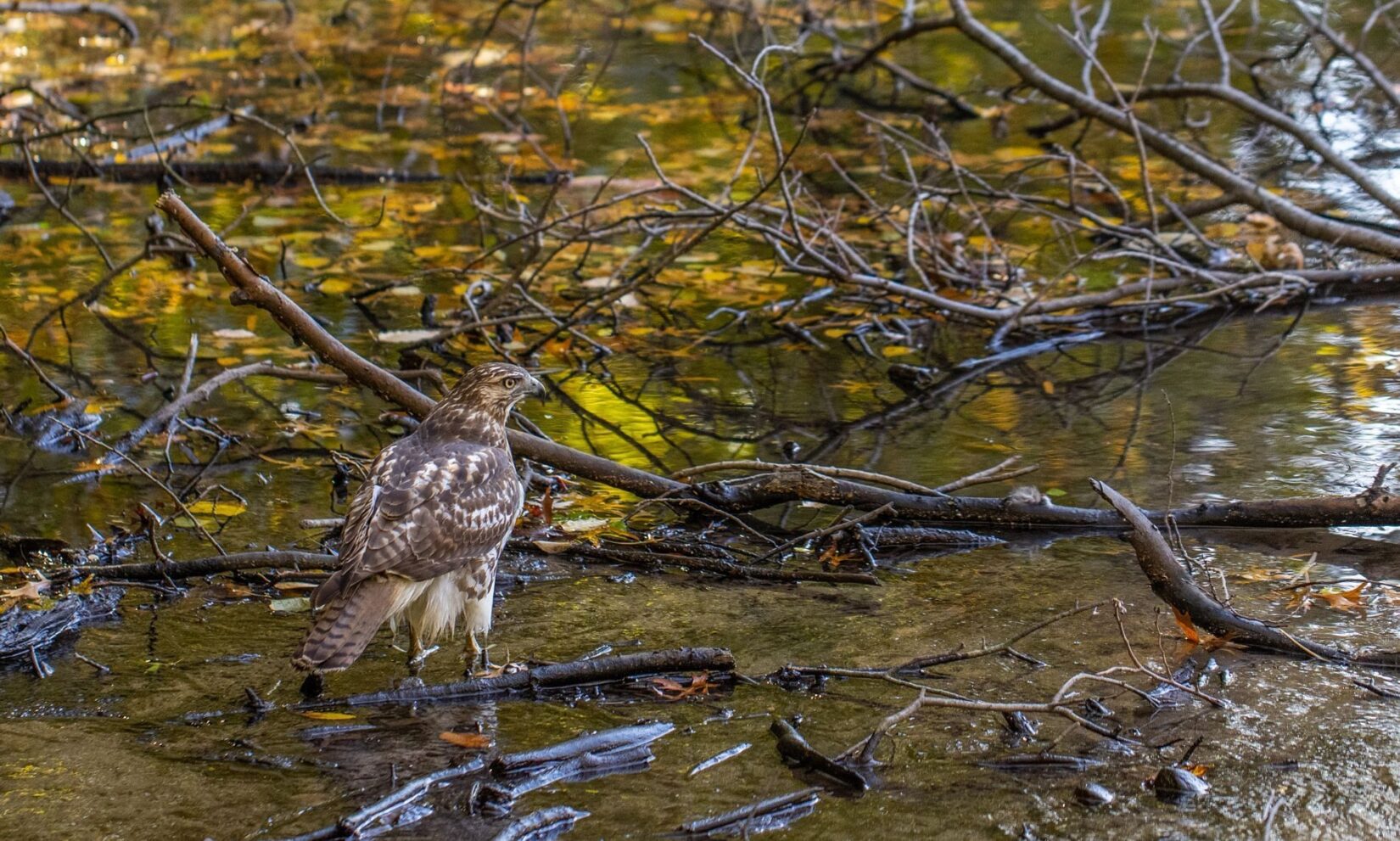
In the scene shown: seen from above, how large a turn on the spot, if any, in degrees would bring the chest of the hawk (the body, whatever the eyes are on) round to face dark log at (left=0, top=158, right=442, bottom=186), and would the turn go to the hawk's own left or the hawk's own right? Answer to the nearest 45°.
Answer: approximately 45° to the hawk's own left

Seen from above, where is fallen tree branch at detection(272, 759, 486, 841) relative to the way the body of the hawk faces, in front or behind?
behind

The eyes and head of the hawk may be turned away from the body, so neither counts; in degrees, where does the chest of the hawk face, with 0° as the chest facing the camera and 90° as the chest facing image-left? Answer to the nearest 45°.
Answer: approximately 225°

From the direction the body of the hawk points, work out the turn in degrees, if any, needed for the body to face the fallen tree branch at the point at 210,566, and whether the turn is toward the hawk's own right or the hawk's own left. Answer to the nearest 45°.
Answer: approximately 90° to the hawk's own left

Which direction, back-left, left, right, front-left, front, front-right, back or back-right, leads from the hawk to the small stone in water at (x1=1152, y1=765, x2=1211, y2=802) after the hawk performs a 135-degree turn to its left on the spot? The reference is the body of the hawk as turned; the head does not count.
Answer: back-left

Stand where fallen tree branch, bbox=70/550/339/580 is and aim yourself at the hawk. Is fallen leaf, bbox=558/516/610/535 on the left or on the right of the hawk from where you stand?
left

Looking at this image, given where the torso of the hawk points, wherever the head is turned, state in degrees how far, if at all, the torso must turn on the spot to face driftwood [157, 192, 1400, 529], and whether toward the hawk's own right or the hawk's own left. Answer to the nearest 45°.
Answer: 0° — it already faces it

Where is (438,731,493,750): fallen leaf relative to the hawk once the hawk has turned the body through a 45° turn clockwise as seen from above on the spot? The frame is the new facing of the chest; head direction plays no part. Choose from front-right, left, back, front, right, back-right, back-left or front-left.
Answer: right

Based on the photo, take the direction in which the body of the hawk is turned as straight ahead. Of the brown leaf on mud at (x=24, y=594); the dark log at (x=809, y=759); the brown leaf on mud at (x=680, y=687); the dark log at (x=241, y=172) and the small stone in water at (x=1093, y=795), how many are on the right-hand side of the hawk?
3

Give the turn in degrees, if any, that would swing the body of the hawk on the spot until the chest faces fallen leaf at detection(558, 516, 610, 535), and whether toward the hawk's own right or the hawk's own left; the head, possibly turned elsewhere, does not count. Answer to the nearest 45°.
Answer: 0° — it already faces it

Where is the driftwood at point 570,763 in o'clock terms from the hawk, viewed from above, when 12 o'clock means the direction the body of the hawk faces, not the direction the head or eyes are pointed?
The driftwood is roughly at 4 o'clock from the hawk.

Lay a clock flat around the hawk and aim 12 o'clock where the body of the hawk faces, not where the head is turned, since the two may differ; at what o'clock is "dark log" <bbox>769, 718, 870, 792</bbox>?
The dark log is roughly at 3 o'clock from the hawk.

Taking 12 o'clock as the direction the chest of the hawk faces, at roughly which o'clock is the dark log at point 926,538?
The dark log is roughly at 1 o'clock from the hawk.

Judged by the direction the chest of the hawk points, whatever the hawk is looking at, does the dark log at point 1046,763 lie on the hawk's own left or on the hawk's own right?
on the hawk's own right
